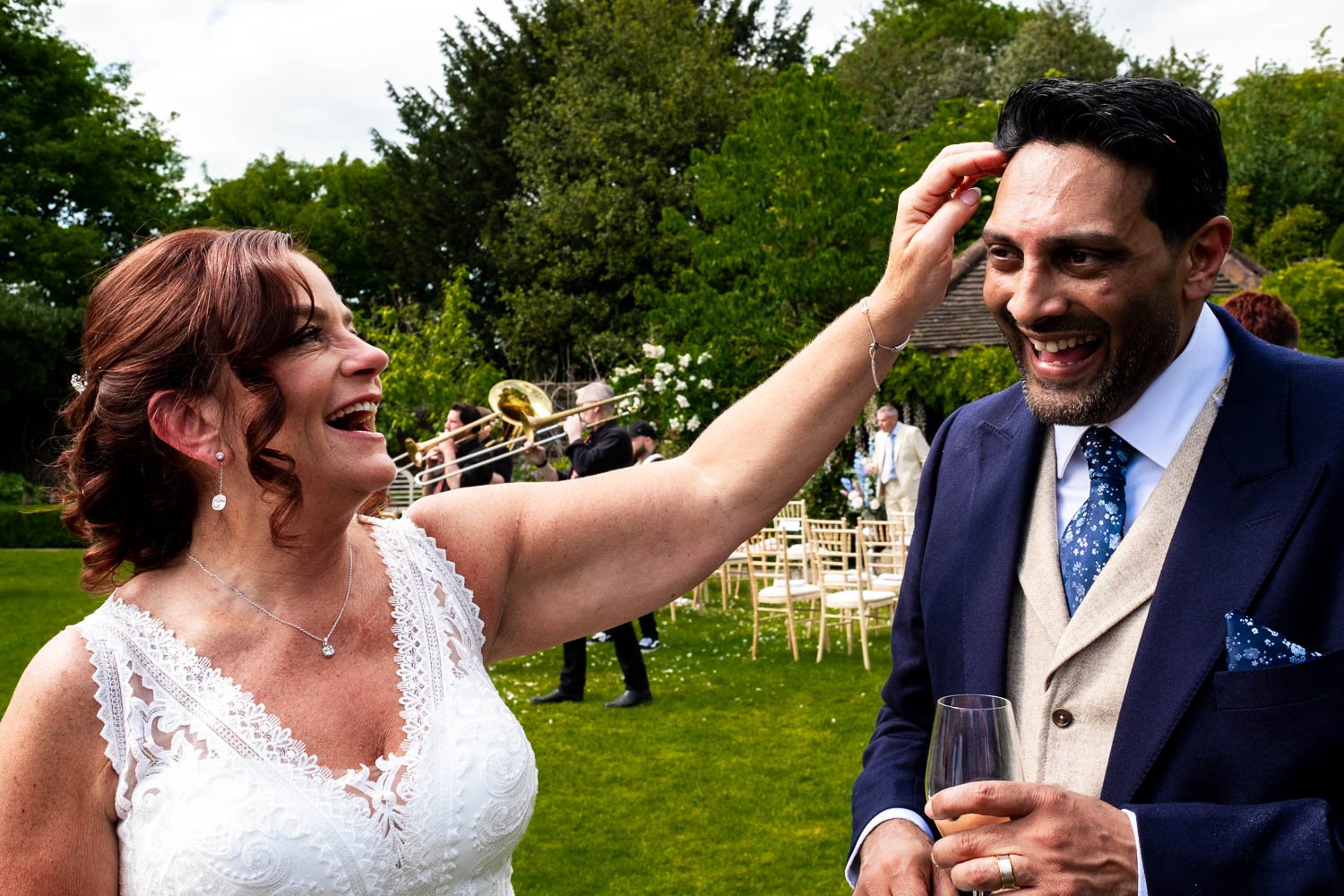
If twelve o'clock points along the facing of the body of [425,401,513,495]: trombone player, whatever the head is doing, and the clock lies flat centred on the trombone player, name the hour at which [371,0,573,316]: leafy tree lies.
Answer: The leafy tree is roughly at 3 o'clock from the trombone player.

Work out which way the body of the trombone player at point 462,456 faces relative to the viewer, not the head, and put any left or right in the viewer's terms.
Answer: facing to the left of the viewer

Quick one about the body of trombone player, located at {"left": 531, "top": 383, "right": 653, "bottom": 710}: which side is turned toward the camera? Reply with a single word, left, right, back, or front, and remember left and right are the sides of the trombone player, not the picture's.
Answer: left

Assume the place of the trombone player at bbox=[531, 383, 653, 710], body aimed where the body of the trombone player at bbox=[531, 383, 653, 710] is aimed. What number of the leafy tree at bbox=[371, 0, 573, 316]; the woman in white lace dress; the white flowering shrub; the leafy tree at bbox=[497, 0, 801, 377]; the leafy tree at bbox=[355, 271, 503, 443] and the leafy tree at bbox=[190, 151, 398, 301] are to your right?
5

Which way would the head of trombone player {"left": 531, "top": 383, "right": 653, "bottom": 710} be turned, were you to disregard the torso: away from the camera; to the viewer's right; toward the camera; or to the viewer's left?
to the viewer's left

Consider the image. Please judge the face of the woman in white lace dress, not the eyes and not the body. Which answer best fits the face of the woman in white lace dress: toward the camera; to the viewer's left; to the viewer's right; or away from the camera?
to the viewer's right

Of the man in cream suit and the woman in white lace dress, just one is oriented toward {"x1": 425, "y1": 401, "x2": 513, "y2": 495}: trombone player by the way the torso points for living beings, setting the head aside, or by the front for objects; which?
the man in cream suit

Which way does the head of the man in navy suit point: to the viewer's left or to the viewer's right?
to the viewer's left

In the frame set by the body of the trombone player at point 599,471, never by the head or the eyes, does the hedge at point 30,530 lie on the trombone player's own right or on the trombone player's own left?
on the trombone player's own right

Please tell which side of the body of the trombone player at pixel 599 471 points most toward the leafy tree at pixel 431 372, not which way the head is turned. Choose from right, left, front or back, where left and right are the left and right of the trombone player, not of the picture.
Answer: right

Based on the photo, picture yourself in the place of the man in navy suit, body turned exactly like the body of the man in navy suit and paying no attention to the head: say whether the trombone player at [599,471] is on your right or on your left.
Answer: on your right
